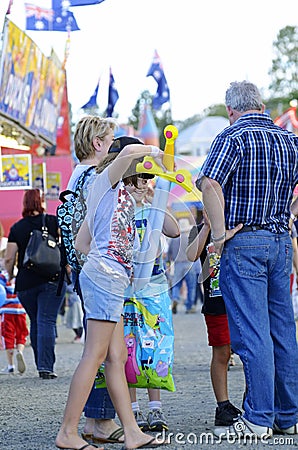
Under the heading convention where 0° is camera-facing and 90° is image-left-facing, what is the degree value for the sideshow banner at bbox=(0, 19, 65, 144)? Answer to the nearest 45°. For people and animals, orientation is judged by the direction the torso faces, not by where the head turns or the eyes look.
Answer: approximately 315°

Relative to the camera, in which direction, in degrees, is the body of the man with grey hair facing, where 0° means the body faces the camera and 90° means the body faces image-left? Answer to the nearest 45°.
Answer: approximately 135°

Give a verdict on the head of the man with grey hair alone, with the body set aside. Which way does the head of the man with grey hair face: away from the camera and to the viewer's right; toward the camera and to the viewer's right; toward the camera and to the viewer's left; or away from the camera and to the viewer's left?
away from the camera and to the viewer's left

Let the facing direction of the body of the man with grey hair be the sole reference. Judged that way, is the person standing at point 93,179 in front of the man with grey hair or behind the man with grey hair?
in front

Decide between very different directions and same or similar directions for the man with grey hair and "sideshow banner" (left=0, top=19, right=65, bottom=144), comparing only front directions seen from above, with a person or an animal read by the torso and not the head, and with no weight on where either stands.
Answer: very different directions

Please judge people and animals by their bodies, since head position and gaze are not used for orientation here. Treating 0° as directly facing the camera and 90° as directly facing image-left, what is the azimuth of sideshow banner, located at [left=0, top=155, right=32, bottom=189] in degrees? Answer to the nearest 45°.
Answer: approximately 0°
